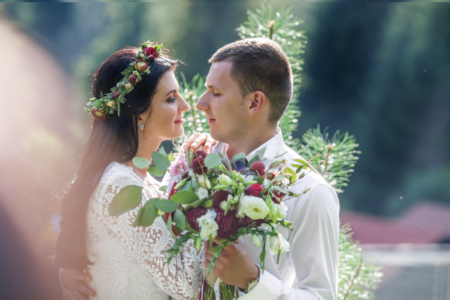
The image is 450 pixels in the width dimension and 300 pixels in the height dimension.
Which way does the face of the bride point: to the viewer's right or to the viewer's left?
to the viewer's right

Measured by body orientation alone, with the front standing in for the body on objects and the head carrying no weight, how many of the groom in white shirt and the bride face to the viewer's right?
1

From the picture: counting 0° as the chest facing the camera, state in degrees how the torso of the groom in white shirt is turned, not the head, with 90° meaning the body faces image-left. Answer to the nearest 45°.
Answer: approximately 90°

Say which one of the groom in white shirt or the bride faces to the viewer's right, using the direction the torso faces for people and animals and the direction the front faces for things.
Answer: the bride

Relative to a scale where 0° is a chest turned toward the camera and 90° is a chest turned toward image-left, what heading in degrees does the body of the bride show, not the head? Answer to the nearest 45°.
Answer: approximately 270°

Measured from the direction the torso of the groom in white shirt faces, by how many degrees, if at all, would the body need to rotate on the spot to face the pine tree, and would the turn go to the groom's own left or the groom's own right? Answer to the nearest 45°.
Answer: approximately 135° to the groom's own right

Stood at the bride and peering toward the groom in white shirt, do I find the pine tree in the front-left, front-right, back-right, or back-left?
front-left

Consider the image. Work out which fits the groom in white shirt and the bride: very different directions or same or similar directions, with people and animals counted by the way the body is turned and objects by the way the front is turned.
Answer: very different directions

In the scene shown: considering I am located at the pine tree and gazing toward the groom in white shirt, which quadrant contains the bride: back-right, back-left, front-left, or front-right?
front-right

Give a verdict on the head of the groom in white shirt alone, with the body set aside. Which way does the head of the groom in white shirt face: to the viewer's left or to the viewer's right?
to the viewer's left
